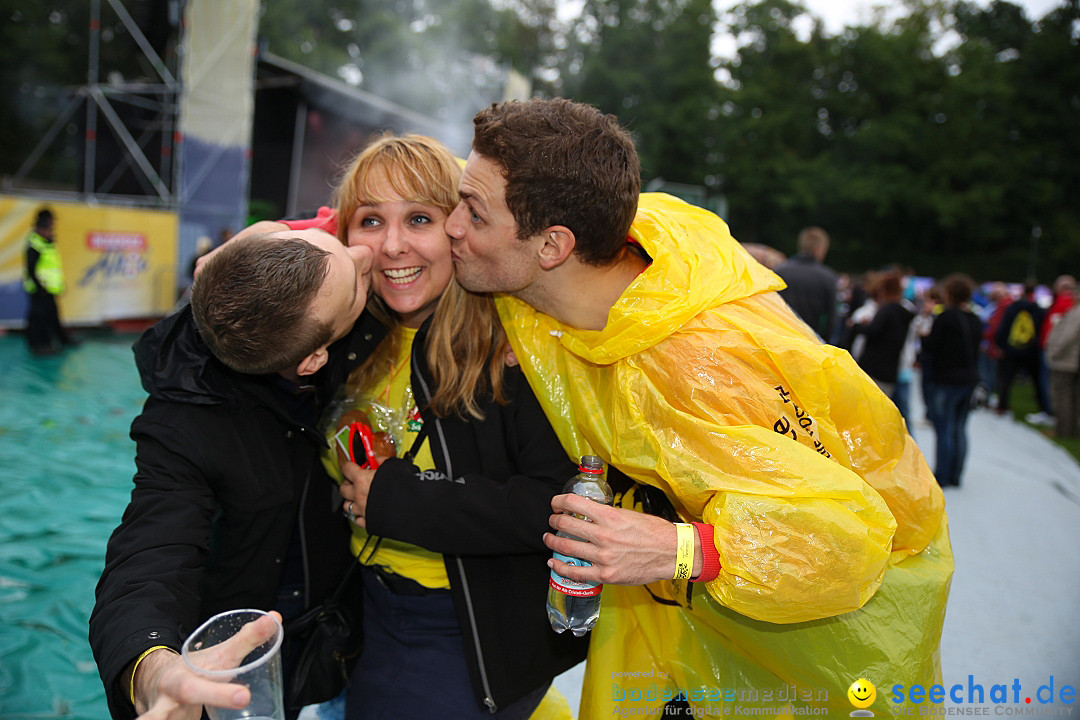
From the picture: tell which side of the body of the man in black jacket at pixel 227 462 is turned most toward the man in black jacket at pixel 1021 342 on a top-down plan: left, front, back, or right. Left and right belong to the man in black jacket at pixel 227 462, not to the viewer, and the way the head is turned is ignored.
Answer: left

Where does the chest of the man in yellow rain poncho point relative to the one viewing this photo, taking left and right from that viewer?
facing to the left of the viewer

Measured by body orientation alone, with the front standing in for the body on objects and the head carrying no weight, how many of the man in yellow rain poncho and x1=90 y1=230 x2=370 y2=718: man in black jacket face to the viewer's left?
1

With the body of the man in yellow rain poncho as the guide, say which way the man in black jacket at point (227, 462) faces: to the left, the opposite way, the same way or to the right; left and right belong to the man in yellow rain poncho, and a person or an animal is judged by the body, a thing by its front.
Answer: the opposite way

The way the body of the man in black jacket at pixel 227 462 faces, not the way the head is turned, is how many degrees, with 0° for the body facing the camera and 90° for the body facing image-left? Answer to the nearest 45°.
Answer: approximately 315°

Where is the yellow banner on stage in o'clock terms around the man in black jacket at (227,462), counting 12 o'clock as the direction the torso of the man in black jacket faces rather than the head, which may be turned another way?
The yellow banner on stage is roughly at 7 o'clock from the man in black jacket.

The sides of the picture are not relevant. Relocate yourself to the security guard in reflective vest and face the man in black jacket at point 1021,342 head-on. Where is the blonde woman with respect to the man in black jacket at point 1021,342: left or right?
right

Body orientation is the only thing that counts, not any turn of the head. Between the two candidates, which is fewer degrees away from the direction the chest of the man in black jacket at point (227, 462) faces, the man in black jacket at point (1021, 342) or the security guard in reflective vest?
the man in black jacket

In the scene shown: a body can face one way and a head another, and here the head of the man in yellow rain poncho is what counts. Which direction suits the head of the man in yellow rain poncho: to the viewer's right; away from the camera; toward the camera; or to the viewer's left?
to the viewer's left

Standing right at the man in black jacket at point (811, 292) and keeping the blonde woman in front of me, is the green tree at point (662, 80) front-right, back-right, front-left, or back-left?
back-right

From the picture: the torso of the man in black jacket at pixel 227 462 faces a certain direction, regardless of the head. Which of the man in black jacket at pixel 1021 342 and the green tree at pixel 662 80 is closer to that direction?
the man in black jacket

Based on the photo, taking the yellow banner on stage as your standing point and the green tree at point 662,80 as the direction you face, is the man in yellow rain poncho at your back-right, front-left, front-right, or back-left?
back-right
